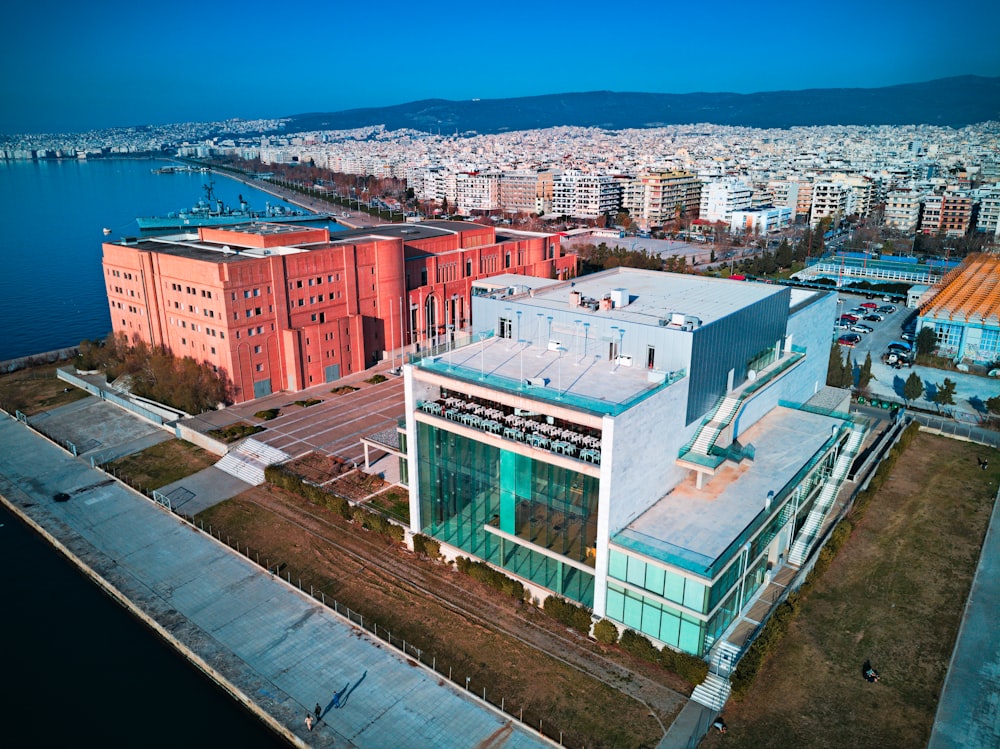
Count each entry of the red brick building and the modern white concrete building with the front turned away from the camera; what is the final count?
0

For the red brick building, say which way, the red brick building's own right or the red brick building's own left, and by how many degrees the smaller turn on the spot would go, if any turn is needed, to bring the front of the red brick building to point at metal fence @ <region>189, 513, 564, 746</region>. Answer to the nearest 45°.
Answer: approximately 45° to the red brick building's own right

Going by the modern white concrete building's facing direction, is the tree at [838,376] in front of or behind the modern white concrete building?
behind

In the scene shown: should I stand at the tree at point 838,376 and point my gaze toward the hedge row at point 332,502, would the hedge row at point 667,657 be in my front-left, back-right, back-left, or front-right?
front-left

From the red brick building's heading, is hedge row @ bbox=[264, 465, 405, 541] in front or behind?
in front

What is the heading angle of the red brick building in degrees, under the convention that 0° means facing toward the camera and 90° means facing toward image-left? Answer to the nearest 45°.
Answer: approximately 315°

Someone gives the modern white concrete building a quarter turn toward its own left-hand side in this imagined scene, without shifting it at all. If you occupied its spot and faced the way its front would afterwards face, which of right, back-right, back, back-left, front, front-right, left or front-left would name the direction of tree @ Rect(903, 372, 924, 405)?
left

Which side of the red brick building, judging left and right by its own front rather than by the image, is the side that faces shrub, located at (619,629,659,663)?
front

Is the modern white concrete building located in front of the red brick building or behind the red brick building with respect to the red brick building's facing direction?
in front

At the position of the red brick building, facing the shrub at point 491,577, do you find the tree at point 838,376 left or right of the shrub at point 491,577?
left

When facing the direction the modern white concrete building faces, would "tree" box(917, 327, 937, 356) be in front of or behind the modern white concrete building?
behind

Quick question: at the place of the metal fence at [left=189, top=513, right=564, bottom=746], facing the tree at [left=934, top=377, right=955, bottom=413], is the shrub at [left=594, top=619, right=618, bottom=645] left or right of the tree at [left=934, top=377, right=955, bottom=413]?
right

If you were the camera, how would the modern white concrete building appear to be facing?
facing the viewer and to the left of the viewer

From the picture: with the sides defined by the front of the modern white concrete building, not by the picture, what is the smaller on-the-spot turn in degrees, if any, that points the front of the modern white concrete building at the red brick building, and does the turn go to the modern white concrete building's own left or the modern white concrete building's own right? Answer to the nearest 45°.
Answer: approximately 90° to the modern white concrete building's own right
